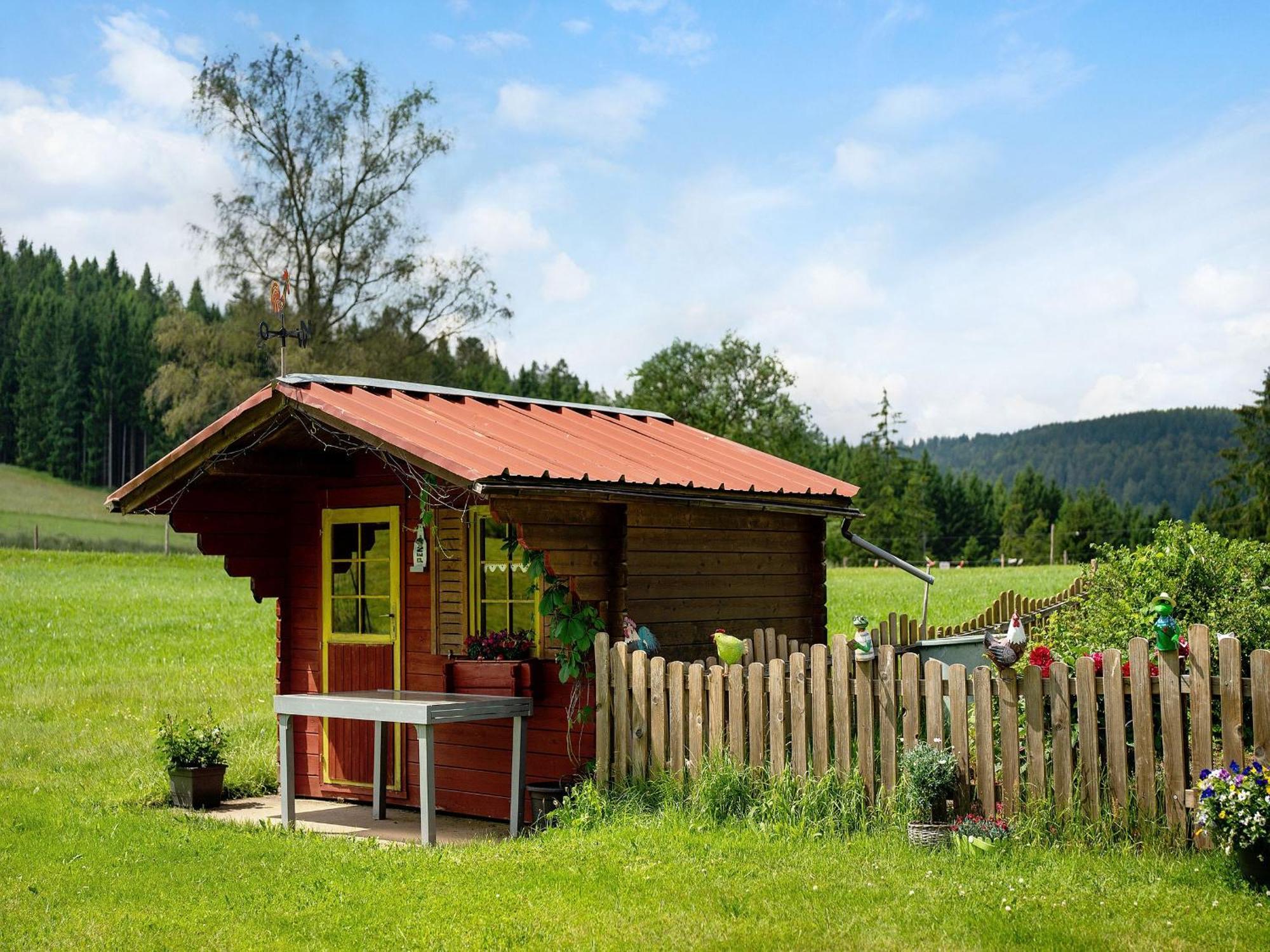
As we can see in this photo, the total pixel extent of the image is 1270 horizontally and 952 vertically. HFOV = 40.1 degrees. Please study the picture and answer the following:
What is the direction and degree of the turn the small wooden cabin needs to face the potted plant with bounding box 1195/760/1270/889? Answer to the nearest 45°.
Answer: approximately 90° to its left

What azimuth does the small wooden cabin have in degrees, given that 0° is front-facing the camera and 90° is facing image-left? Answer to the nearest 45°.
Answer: approximately 45°

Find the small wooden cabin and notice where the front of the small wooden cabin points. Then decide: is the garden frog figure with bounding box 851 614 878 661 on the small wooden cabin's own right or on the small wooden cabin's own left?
on the small wooden cabin's own left

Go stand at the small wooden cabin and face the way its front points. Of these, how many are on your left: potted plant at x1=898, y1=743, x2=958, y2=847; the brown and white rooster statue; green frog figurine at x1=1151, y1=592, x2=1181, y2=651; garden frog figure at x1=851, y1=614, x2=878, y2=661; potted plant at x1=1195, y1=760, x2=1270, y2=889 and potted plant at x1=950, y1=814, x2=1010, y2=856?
6

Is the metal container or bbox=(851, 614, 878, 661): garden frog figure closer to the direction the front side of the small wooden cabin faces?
the garden frog figure

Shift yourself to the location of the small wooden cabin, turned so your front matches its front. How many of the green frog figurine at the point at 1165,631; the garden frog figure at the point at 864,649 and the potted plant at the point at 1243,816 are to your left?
3

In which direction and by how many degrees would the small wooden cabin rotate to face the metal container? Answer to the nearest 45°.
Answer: approximately 135° to its left

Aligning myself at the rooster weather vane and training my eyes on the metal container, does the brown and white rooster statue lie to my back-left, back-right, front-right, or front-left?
front-right

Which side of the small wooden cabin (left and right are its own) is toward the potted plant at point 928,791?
left

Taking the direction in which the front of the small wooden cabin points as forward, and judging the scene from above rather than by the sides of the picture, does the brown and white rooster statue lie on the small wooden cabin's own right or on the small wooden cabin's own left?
on the small wooden cabin's own left
